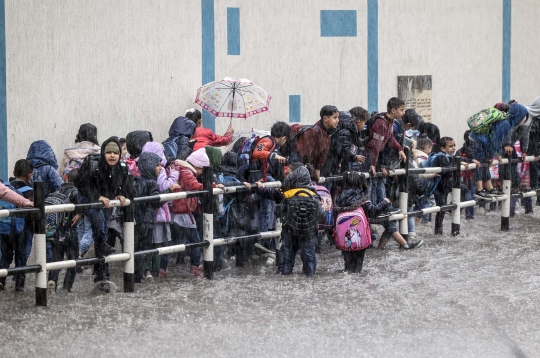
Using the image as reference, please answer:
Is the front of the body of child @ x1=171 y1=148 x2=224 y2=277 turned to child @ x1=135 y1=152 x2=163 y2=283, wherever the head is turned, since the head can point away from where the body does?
no

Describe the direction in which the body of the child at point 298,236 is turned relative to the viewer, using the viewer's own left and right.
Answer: facing away from the viewer

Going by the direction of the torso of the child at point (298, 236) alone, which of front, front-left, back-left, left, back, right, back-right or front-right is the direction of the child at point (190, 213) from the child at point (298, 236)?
left

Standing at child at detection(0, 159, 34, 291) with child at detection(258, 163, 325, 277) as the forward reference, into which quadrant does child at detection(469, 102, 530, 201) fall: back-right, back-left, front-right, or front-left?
front-left

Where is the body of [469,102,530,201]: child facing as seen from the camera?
to the viewer's right

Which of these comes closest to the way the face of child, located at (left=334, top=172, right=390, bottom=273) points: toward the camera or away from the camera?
away from the camera
